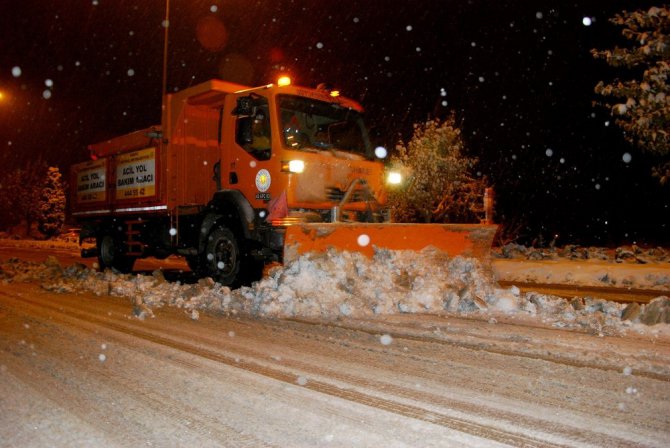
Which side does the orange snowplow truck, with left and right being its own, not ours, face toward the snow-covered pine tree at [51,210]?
back

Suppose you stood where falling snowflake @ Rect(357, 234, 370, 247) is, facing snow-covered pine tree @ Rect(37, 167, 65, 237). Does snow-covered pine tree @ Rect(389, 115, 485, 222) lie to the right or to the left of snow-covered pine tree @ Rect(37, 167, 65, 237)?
right

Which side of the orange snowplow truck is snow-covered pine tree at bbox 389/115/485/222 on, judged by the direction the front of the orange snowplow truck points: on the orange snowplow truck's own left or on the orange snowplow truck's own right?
on the orange snowplow truck's own left

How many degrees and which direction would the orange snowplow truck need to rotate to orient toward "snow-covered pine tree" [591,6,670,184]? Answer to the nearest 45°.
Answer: approximately 45° to its left
